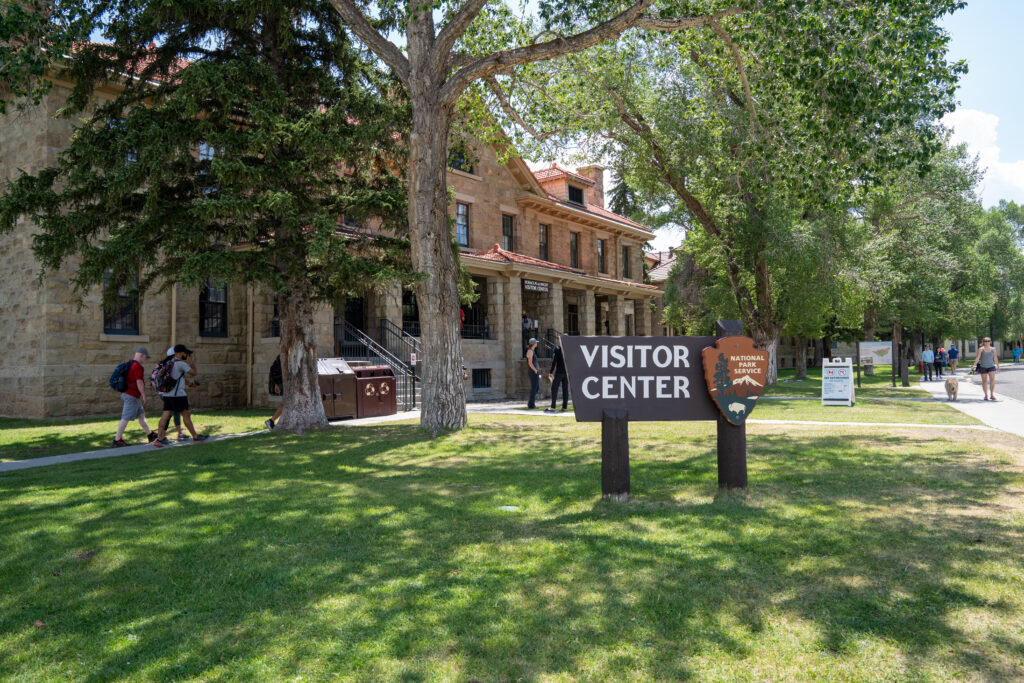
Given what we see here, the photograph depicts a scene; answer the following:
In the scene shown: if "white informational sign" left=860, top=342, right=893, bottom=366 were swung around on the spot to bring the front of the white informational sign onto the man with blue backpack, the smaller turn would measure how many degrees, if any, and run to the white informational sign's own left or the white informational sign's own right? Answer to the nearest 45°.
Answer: approximately 45° to the white informational sign's own right

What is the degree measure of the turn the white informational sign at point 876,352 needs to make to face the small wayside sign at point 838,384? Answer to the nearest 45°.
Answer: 0° — it already faces it

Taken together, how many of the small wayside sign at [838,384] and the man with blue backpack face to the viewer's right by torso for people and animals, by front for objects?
1

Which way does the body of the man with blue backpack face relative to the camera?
to the viewer's right

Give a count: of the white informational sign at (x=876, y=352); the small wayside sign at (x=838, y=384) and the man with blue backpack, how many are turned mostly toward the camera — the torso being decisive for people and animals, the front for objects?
2

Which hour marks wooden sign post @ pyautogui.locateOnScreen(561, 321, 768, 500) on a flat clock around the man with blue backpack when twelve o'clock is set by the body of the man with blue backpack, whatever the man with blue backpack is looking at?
The wooden sign post is roughly at 2 o'clock from the man with blue backpack.

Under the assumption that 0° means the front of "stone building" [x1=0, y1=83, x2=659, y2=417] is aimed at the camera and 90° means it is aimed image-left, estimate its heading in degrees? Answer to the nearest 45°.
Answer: approximately 315°

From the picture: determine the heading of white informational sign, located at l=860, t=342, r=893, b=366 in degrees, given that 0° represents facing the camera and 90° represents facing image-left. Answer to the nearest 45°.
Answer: approximately 0°

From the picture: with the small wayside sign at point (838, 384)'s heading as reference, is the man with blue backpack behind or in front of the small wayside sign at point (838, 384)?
in front
